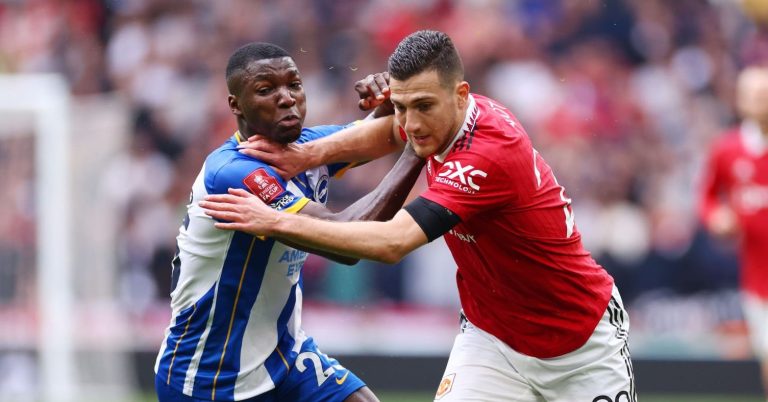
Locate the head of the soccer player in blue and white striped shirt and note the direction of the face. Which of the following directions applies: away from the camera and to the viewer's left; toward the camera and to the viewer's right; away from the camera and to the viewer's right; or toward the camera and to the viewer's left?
toward the camera and to the viewer's right

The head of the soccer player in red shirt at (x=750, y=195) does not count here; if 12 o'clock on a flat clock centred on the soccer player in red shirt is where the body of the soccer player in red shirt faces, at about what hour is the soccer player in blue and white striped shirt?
The soccer player in blue and white striped shirt is roughly at 1 o'clock from the soccer player in red shirt.

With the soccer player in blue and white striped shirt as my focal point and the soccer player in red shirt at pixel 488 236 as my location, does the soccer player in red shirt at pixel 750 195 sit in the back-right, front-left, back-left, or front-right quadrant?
back-right

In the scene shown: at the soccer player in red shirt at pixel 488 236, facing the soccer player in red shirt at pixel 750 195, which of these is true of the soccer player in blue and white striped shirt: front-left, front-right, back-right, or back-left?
back-left

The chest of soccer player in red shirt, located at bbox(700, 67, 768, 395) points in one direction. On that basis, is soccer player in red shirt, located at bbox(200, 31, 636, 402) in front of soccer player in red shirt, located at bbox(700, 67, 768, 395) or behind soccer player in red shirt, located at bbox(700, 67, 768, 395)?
in front

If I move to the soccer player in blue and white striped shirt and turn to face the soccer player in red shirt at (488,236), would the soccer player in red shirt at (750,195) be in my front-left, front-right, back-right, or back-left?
front-left

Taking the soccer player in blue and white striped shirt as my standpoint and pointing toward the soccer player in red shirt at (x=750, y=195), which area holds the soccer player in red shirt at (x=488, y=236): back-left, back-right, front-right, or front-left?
front-right

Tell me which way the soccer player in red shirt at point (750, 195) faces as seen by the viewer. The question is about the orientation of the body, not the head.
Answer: toward the camera

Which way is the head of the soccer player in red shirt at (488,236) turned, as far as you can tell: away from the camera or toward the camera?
toward the camera
